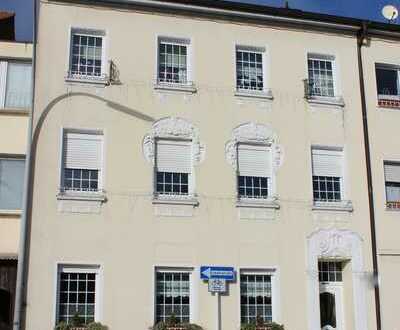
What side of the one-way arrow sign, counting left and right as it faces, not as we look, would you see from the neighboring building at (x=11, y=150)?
right

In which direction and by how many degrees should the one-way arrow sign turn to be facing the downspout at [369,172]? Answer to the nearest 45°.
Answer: approximately 90° to its left

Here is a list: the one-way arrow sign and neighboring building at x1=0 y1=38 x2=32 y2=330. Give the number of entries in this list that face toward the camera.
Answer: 2

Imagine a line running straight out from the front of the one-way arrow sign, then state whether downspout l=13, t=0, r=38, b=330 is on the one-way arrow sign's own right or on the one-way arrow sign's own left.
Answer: on the one-way arrow sign's own right

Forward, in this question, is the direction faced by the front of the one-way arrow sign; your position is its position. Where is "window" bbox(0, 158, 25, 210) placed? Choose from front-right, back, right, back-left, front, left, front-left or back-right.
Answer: right

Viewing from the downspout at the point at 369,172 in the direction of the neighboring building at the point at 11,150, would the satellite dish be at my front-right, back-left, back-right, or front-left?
back-right

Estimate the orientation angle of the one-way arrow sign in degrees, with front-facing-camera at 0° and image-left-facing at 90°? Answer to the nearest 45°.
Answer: approximately 0°

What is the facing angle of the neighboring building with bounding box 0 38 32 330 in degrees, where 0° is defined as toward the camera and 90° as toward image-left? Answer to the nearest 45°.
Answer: approximately 0°

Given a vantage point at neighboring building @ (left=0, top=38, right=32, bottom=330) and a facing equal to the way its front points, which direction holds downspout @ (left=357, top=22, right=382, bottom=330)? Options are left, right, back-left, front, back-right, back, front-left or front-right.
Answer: left

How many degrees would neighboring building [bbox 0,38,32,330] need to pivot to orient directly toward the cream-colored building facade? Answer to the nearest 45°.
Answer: approximately 90° to its left
